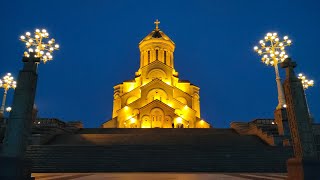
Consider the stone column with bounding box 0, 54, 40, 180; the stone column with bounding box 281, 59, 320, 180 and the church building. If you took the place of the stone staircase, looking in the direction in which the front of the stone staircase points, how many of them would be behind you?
1

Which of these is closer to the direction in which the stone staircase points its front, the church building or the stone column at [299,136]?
the stone column

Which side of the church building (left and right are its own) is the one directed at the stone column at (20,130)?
front

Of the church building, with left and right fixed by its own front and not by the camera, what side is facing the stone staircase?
front

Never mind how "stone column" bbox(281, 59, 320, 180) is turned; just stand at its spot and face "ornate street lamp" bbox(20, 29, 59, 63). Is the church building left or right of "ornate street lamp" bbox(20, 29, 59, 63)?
right

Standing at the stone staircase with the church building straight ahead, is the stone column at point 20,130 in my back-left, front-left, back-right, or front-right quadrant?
back-left

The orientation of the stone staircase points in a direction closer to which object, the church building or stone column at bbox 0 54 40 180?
the stone column

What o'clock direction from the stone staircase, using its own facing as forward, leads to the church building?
The church building is roughly at 6 o'clock from the stone staircase.

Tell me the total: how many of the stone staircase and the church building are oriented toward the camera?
2

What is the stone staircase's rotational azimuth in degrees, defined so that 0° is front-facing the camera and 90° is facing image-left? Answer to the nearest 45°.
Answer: approximately 0°
